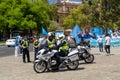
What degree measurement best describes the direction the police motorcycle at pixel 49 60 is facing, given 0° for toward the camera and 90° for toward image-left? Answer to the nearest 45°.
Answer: approximately 90°
